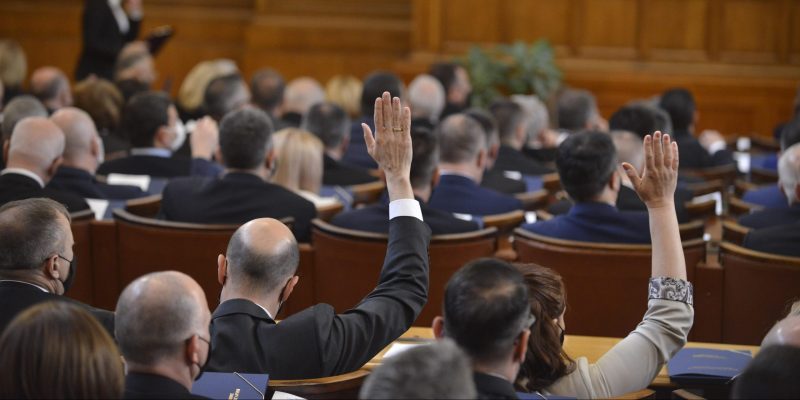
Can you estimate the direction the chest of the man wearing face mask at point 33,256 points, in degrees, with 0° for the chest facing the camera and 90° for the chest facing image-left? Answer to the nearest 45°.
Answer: approximately 225°

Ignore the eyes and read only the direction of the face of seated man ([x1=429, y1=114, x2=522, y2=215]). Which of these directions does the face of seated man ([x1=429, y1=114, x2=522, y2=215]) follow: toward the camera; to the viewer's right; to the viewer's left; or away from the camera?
away from the camera

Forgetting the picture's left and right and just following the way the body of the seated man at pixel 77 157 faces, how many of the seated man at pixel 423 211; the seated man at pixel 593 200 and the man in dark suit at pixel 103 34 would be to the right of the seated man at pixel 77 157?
2

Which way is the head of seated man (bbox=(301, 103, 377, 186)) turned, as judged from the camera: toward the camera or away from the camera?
away from the camera

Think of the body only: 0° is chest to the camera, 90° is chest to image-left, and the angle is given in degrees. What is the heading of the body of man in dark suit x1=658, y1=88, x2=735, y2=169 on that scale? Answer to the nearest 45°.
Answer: approximately 225°

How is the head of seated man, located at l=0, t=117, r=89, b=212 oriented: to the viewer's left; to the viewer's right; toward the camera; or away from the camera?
away from the camera

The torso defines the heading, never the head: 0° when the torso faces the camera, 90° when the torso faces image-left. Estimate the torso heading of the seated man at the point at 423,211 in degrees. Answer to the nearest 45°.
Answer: approximately 180°

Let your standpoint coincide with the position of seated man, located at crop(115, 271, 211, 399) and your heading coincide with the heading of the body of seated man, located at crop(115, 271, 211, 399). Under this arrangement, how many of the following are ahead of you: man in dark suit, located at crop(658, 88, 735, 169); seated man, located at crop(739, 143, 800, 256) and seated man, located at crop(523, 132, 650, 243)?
3

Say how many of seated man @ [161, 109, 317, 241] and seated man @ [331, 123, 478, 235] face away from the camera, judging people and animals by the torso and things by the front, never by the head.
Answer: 2

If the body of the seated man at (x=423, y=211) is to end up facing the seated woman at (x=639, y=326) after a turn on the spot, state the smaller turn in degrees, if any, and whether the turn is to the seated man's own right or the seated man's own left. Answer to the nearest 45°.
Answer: approximately 180°
